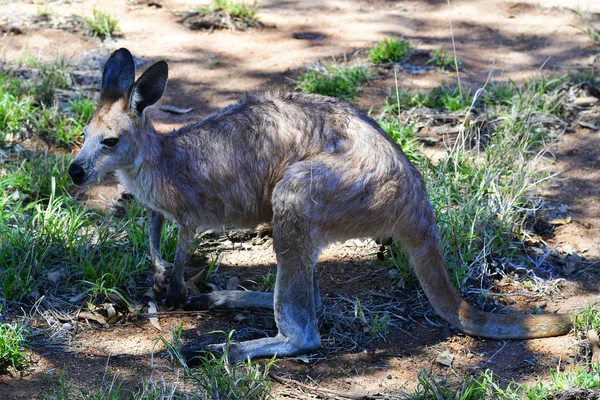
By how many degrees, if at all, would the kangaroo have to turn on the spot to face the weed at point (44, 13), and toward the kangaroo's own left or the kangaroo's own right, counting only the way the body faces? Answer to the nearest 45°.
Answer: approximately 45° to the kangaroo's own right

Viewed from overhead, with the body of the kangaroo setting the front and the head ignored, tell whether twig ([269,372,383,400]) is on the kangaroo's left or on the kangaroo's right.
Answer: on the kangaroo's left

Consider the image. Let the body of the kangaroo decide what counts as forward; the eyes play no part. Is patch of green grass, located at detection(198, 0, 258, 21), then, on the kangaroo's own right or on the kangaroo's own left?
on the kangaroo's own right

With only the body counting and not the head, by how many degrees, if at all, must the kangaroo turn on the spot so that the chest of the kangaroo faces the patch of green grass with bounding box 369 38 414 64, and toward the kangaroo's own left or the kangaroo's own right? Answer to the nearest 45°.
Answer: approximately 90° to the kangaroo's own right

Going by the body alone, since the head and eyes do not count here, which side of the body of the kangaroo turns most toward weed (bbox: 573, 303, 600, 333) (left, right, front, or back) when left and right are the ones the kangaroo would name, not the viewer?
back

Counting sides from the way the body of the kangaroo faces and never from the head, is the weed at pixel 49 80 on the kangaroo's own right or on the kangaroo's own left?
on the kangaroo's own right

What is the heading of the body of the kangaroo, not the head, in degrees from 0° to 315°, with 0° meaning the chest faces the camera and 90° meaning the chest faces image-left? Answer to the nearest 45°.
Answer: approximately 90°

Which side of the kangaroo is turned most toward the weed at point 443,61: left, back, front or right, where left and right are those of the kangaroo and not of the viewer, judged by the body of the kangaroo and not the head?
right

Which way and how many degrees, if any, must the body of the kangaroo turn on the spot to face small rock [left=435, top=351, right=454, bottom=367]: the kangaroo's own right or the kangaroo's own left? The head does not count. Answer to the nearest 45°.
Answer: approximately 135° to the kangaroo's own left

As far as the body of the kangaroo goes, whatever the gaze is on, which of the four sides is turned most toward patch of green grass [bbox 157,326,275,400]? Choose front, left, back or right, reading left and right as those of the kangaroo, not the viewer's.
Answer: left

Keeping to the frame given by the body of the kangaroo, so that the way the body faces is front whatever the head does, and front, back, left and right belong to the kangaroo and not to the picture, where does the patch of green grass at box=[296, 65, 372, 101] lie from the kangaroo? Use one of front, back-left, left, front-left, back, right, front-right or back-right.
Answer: right

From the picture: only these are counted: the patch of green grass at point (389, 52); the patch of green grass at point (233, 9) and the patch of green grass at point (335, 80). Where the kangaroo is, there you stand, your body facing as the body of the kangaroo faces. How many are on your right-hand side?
3

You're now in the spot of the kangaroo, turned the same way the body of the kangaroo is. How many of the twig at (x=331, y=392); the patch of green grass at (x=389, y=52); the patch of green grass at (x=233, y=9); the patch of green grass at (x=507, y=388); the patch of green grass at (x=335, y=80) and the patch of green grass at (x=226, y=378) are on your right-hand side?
3

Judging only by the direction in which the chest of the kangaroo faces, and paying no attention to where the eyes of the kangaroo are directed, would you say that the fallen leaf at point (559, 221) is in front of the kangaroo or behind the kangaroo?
behind

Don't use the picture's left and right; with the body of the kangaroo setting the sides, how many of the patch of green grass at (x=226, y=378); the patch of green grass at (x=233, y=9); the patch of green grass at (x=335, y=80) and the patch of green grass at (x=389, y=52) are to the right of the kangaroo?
3
